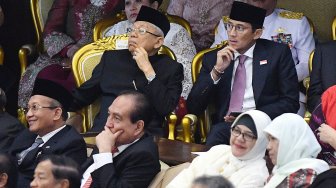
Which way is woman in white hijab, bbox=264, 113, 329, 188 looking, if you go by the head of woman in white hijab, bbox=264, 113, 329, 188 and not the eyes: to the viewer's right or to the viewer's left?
to the viewer's left

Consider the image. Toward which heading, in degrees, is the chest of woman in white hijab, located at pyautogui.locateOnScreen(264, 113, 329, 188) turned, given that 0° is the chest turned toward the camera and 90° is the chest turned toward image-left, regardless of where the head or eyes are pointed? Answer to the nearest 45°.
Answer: approximately 90°

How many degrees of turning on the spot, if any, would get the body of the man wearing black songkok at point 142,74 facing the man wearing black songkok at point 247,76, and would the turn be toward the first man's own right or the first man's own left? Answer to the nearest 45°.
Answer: approximately 135° to the first man's own left

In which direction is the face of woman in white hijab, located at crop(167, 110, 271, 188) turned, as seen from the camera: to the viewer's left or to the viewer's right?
to the viewer's left
